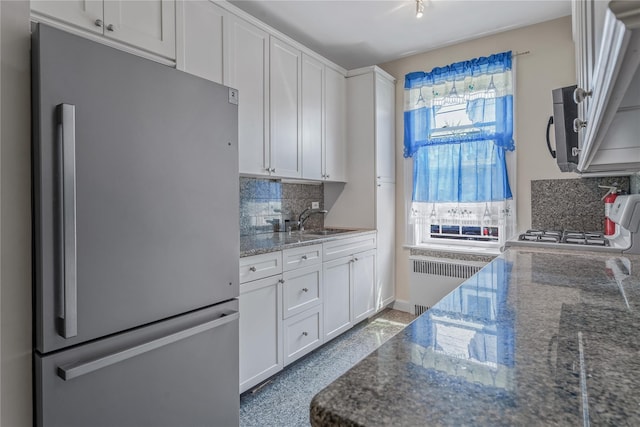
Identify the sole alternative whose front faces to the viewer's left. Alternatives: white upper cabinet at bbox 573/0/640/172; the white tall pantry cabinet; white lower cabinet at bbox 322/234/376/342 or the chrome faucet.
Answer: the white upper cabinet

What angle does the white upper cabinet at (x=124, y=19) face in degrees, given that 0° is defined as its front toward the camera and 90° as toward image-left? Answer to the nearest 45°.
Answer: approximately 315°

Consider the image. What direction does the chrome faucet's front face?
to the viewer's right

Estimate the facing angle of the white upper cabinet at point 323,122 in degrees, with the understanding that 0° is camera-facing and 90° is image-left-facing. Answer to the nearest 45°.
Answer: approximately 315°

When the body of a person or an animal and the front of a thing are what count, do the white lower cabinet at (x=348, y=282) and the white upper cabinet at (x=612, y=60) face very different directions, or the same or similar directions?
very different directions

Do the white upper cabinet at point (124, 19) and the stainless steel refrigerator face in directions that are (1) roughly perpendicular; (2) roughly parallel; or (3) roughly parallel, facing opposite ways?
roughly parallel

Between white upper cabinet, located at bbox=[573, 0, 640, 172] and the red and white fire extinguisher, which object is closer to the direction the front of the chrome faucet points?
the red and white fire extinguisher

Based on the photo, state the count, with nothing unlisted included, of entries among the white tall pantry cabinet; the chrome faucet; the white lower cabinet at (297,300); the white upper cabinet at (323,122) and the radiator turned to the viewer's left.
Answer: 0

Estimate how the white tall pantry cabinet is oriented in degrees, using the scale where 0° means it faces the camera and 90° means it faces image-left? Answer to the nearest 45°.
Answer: approximately 315°

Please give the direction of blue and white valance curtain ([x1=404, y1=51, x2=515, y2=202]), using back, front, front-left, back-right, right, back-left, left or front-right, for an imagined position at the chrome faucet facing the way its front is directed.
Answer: front

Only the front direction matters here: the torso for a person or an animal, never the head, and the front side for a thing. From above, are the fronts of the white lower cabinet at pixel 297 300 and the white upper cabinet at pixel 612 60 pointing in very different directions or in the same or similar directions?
very different directions

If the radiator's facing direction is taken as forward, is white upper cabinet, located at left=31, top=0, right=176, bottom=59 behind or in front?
in front

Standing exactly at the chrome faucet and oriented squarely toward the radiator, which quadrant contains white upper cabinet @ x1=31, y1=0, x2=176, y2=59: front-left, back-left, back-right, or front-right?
back-right

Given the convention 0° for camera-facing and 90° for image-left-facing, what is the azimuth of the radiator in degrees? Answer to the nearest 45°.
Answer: approximately 0°

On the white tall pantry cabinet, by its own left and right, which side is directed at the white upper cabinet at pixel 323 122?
right

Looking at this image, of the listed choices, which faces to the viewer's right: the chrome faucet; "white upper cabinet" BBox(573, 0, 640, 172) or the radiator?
the chrome faucet

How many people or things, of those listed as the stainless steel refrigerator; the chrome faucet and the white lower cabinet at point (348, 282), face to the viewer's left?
0

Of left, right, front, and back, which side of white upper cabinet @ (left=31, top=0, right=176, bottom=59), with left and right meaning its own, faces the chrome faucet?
left
